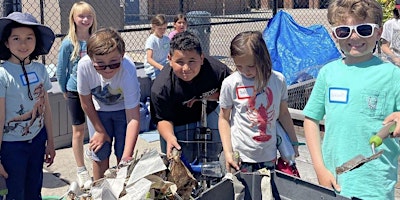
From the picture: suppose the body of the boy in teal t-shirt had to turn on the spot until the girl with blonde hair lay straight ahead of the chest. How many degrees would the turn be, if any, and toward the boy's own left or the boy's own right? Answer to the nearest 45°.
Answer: approximately 135° to the boy's own right

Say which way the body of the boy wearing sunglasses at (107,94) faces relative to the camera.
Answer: toward the camera

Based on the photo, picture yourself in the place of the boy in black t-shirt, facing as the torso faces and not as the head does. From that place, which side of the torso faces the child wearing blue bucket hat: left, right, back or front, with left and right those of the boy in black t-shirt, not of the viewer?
right

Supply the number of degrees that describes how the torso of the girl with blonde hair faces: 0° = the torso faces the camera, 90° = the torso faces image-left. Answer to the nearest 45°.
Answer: approximately 315°

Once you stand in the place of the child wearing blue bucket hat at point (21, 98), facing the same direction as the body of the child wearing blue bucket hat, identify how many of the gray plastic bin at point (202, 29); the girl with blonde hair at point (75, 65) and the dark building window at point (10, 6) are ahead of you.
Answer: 0

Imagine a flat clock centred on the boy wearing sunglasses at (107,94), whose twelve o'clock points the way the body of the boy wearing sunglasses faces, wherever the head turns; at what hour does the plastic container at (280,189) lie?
The plastic container is roughly at 11 o'clock from the boy wearing sunglasses.

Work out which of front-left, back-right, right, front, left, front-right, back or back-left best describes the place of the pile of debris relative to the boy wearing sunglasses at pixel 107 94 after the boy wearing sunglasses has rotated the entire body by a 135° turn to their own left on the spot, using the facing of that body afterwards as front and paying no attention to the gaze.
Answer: back-right

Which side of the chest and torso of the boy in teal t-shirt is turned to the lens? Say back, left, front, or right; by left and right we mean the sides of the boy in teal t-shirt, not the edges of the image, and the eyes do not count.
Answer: front

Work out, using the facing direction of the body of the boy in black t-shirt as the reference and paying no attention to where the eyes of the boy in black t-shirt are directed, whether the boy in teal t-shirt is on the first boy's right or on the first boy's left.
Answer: on the first boy's left

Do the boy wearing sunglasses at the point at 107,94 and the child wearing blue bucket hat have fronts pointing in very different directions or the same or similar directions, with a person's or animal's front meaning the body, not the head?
same or similar directions

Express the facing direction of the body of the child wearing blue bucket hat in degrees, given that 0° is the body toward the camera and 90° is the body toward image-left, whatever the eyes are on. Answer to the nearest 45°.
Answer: approximately 0°

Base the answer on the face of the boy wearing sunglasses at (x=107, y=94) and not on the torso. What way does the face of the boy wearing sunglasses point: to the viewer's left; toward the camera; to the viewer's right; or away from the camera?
toward the camera

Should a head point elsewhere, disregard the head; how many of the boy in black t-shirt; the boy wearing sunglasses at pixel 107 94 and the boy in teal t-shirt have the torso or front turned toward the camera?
3

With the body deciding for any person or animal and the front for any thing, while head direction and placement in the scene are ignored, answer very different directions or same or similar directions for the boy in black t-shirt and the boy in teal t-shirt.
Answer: same or similar directions

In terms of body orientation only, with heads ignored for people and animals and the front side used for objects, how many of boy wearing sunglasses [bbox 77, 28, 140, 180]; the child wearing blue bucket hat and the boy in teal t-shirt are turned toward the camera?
3

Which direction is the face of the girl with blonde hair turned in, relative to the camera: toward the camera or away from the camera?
toward the camera
